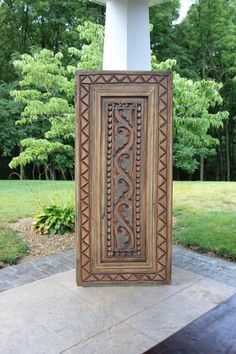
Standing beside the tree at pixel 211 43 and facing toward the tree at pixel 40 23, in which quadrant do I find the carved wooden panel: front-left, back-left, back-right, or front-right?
front-left

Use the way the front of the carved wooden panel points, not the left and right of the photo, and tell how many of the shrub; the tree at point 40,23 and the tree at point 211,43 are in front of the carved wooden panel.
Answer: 0

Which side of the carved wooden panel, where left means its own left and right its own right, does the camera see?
front

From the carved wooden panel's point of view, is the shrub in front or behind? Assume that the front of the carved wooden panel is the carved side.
behind

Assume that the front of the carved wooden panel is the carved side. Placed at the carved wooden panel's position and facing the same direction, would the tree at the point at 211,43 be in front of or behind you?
behind

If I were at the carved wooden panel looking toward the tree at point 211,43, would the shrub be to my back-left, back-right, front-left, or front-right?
front-left
